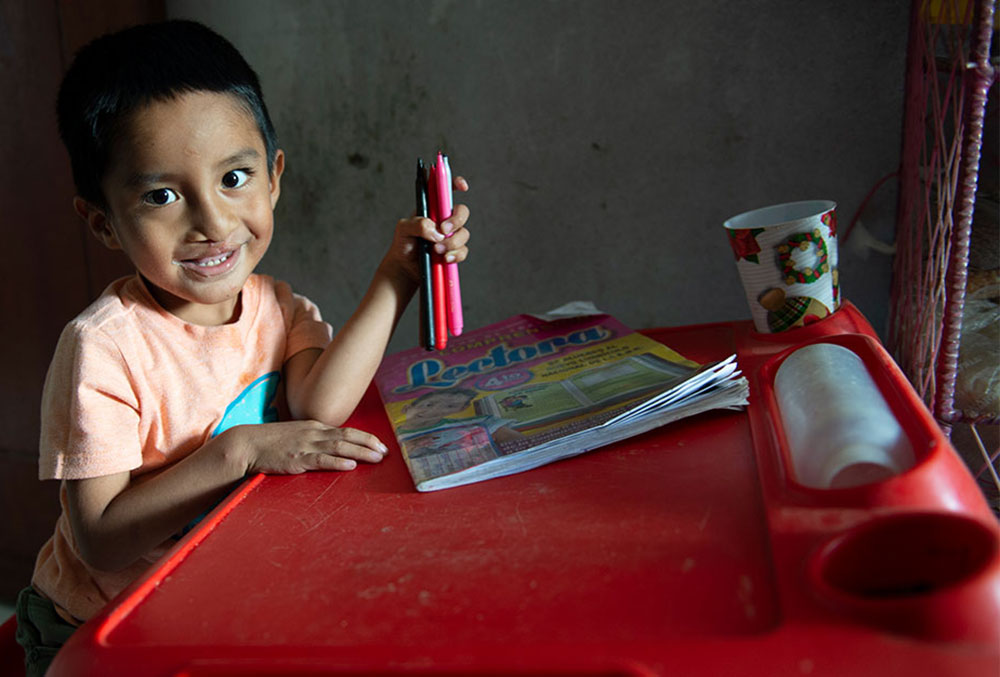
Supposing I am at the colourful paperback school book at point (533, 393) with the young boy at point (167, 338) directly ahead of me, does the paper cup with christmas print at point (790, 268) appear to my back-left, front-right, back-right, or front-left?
back-right

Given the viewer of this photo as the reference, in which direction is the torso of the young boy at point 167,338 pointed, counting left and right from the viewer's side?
facing the viewer and to the right of the viewer

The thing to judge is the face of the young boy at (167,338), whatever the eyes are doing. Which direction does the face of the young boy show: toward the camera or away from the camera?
toward the camera
